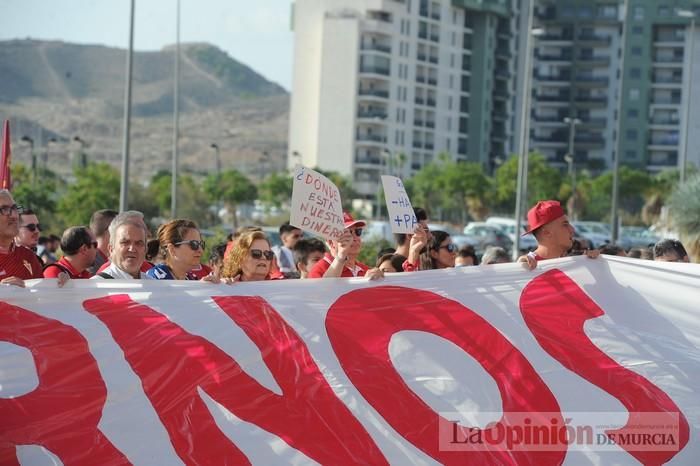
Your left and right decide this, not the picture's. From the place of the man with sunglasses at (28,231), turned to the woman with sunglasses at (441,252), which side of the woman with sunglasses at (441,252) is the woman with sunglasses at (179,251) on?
right

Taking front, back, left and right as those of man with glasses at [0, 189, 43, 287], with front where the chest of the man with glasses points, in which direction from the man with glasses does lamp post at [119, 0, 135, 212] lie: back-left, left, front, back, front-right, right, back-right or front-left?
back-left

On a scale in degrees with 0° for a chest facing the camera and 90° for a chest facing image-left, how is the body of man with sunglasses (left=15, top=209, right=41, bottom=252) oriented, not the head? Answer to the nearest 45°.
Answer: approximately 315°

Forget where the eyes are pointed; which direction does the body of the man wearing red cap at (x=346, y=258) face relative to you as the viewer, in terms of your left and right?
facing the viewer and to the right of the viewer

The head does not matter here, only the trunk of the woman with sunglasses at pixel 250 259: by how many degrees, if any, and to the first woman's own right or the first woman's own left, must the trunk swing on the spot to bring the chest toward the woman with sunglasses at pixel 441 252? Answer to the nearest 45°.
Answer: approximately 90° to the first woman's own left

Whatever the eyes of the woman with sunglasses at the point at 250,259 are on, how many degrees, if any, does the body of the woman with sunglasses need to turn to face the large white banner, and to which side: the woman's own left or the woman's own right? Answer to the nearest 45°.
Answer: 0° — they already face it

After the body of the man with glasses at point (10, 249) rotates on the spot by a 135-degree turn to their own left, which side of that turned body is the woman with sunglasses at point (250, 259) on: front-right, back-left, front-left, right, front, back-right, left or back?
right

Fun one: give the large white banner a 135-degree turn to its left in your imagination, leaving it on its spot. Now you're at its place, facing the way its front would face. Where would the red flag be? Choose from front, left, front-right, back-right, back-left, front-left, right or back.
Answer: left

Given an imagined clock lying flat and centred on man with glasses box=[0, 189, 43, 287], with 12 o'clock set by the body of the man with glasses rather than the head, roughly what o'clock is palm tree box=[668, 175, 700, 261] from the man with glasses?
The palm tree is roughly at 9 o'clock from the man with glasses.

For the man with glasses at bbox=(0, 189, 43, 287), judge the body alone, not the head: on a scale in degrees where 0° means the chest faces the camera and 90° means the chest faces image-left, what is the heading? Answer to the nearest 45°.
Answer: approximately 315°

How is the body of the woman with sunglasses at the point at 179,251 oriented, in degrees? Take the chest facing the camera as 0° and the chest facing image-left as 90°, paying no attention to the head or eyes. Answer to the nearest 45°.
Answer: approximately 315°
